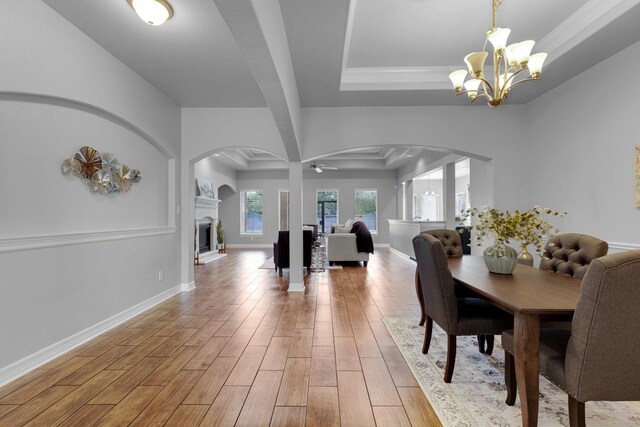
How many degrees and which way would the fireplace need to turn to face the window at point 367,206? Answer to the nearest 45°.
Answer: approximately 45° to its left

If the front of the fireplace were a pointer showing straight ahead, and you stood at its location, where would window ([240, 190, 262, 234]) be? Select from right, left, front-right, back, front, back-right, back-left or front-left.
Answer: left

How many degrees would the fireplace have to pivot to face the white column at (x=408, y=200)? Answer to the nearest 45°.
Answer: approximately 45° to its left

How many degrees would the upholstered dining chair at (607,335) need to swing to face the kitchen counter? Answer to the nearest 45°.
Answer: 0° — it already faces it

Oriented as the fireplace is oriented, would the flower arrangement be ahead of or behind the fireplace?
ahead

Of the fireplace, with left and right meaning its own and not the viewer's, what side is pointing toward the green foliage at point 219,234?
left

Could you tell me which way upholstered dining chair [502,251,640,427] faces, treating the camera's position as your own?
facing away from the viewer and to the left of the viewer

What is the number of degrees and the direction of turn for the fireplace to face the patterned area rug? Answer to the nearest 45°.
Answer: approximately 45° to its right

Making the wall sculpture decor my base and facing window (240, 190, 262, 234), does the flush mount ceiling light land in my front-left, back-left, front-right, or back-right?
back-right

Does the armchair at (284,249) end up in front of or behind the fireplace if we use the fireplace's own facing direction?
in front

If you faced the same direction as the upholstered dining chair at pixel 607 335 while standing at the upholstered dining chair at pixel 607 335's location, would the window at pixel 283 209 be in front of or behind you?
in front

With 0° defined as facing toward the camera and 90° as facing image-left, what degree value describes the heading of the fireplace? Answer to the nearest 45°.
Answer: approximately 315°

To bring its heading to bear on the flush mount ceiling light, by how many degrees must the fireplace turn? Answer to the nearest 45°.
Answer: approximately 45° to its right
